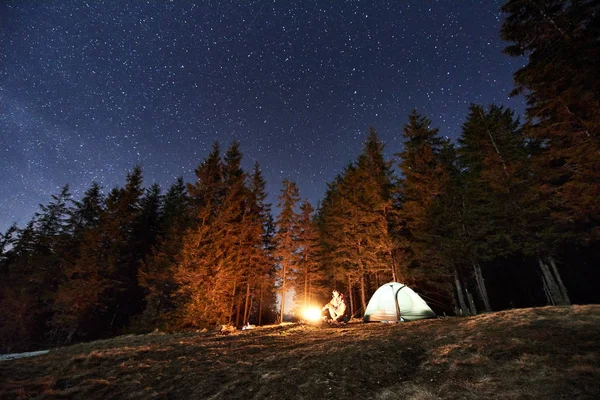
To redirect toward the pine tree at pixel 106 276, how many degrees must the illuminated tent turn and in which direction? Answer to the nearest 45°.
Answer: approximately 45° to its right

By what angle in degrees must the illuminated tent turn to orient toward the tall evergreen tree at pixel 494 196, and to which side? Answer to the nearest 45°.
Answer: approximately 180°

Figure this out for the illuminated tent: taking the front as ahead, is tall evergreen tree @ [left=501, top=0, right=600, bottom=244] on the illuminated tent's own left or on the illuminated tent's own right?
on the illuminated tent's own left

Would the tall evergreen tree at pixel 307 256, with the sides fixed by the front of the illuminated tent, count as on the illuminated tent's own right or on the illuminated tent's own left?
on the illuminated tent's own right

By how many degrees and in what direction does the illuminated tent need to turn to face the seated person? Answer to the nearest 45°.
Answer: approximately 90° to its right

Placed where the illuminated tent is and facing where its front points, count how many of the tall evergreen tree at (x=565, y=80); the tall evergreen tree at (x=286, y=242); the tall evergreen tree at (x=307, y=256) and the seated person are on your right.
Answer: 3

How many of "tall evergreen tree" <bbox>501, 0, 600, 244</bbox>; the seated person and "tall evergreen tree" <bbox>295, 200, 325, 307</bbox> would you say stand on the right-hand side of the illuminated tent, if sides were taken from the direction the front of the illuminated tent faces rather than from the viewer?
2

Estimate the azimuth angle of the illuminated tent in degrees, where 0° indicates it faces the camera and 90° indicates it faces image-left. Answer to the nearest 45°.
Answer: approximately 45°

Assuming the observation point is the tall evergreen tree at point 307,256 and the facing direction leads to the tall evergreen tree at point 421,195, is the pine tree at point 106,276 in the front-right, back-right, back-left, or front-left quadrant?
back-right

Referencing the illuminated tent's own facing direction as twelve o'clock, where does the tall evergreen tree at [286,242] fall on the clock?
The tall evergreen tree is roughly at 3 o'clock from the illuminated tent.
